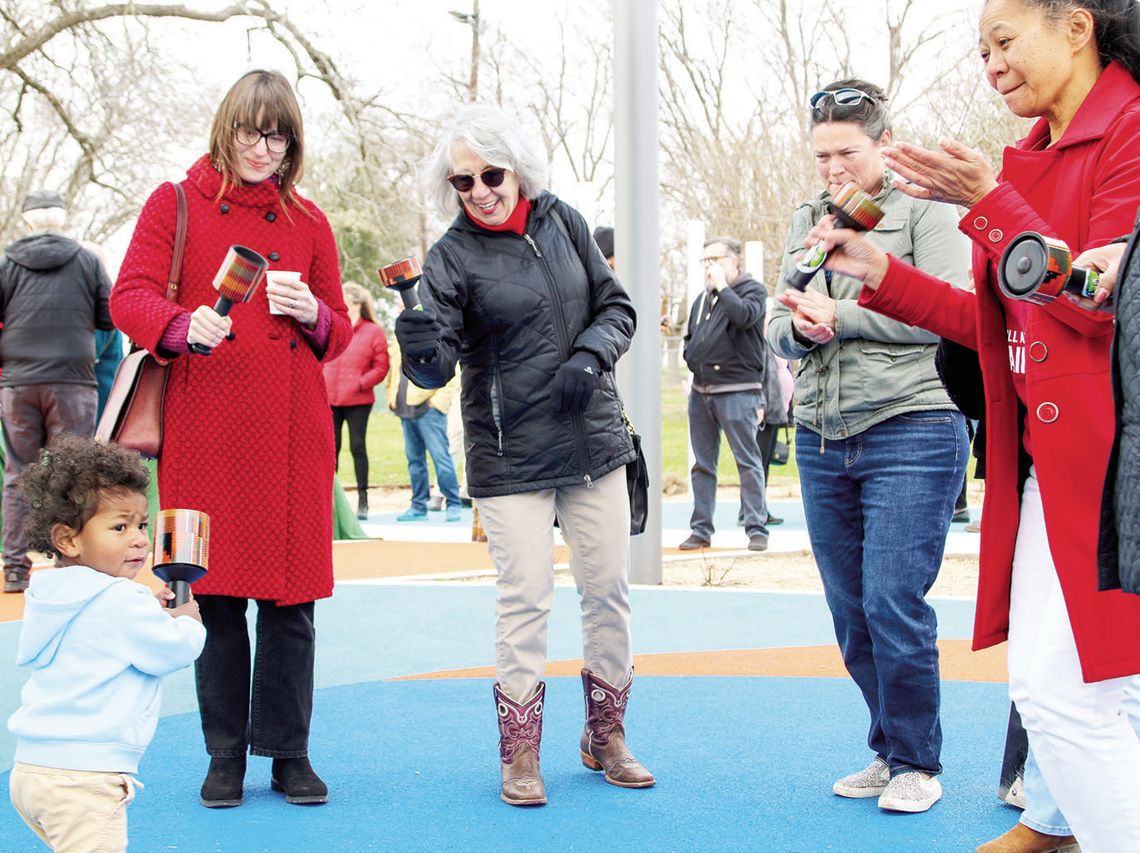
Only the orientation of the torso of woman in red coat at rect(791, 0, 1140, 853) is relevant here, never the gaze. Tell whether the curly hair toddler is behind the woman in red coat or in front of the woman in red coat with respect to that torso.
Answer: in front

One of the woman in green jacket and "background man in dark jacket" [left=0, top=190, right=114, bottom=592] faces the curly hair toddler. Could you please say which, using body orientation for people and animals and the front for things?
the woman in green jacket

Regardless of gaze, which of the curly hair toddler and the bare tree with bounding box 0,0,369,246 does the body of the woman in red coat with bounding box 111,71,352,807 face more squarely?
the curly hair toddler

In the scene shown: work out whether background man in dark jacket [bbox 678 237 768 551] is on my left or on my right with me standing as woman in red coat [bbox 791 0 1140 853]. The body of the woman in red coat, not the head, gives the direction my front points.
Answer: on my right

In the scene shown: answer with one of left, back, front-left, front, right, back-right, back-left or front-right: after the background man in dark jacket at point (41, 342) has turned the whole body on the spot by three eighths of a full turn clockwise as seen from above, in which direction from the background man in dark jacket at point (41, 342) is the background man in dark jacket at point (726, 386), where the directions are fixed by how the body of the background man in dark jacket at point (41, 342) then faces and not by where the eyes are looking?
front-left

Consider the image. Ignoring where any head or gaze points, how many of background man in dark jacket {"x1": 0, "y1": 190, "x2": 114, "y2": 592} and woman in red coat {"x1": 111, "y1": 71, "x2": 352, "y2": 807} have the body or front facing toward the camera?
1

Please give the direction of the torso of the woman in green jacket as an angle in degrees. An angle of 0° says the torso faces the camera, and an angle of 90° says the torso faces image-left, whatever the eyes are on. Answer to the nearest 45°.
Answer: approximately 45°

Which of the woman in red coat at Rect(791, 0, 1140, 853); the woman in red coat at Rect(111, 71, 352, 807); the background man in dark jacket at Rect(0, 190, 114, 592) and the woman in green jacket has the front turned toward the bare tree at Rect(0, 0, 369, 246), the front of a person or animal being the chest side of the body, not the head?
the background man in dark jacket

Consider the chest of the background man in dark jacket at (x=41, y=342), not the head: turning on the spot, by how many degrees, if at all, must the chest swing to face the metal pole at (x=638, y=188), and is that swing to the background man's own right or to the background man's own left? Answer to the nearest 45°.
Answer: approximately 90° to the background man's own right

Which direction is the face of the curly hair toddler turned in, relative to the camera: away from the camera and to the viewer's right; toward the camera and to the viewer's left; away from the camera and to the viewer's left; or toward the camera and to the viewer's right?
toward the camera and to the viewer's right

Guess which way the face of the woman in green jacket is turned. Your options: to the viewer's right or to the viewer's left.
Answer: to the viewer's left
